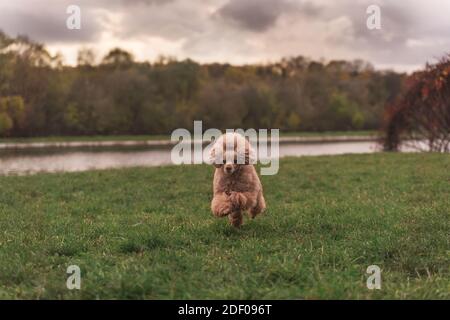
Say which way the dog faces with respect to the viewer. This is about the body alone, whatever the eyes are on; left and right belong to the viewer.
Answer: facing the viewer
